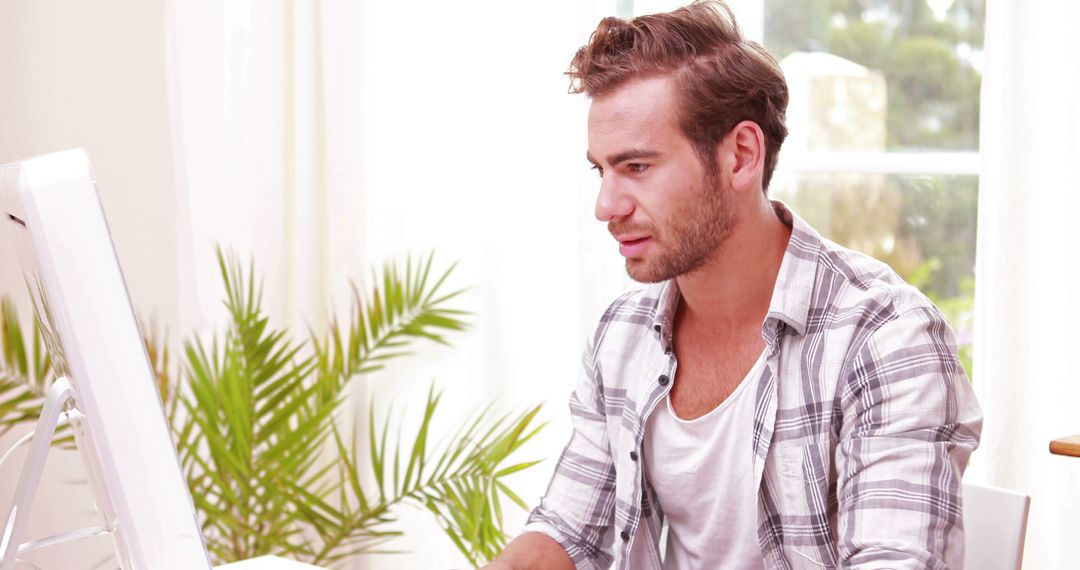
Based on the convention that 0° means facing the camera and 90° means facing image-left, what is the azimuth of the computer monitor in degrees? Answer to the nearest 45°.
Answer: approximately 270°

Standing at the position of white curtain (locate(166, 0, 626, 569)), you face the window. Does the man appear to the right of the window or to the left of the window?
right

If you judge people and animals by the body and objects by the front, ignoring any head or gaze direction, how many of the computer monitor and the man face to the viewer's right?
1

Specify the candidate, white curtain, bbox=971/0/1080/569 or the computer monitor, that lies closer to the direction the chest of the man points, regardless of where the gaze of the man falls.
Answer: the computer monitor

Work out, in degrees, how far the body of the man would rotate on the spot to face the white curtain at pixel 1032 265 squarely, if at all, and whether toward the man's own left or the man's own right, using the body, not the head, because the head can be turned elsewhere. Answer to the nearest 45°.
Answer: approximately 180°

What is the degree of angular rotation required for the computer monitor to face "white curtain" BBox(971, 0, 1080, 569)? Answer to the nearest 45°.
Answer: approximately 45° to its left

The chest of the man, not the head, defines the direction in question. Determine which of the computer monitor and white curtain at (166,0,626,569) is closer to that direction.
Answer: the computer monitor

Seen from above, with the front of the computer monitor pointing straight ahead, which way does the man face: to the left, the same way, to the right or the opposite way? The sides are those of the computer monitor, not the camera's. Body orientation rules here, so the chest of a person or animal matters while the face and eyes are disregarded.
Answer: the opposite way

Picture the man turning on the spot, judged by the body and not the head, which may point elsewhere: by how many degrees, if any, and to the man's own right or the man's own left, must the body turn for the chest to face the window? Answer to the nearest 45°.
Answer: approximately 135° to the man's own right

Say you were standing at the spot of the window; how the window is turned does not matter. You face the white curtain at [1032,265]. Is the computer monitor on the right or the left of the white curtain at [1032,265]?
right

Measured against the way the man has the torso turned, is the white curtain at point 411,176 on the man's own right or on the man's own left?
on the man's own right
